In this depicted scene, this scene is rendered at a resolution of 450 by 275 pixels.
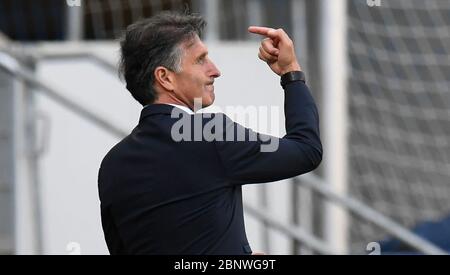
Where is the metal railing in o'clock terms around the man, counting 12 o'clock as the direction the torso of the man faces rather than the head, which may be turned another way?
The metal railing is roughly at 11 o'clock from the man.

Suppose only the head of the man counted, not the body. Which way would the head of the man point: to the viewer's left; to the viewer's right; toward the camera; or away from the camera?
to the viewer's right

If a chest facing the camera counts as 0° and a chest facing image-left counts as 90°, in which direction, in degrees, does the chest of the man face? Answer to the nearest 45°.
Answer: approximately 225°
